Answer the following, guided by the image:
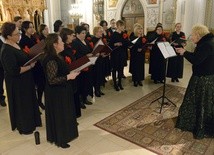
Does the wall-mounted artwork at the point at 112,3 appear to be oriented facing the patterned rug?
yes

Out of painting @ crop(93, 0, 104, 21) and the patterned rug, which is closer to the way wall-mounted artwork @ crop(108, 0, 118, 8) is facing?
the patterned rug

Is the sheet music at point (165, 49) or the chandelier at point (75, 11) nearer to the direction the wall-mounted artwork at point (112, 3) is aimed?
the sheet music

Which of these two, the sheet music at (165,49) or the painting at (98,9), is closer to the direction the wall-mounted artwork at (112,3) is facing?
the sheet music

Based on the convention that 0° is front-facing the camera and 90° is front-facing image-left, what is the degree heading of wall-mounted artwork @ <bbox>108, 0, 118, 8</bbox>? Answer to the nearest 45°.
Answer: approximately 0°

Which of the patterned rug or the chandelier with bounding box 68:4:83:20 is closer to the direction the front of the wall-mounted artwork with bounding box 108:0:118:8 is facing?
the patterned rug

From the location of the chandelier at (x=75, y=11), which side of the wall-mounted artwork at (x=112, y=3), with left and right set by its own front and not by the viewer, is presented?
right
